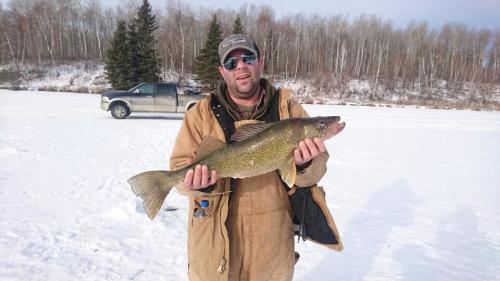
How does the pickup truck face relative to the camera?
to the viewer's left

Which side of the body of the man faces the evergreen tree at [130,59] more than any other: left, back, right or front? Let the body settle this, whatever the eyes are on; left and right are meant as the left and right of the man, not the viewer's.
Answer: back

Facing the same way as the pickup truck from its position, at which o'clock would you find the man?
The man is roughly at 9 o'clock from the pickup truck.

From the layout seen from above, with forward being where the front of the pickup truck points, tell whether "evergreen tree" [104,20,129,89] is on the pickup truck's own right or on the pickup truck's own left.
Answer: on the pickup truck's own right

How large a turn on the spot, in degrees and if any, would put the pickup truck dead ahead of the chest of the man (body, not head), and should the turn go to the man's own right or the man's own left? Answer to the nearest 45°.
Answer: approximately 180°

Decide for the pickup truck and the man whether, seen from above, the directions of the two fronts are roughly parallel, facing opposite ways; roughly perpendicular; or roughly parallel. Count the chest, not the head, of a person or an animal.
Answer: roughly perpendicular

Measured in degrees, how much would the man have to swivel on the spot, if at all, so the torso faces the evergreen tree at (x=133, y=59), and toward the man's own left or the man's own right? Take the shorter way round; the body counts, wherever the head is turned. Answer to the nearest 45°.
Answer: approximately 180°

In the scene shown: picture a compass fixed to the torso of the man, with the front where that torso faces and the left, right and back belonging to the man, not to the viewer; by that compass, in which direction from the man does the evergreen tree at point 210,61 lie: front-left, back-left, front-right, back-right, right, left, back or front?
back

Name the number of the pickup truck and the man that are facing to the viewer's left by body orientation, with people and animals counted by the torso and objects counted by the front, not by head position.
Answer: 1

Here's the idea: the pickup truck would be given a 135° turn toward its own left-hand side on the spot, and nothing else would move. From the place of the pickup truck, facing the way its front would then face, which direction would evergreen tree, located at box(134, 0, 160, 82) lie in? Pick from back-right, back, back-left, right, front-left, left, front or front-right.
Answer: back-left
